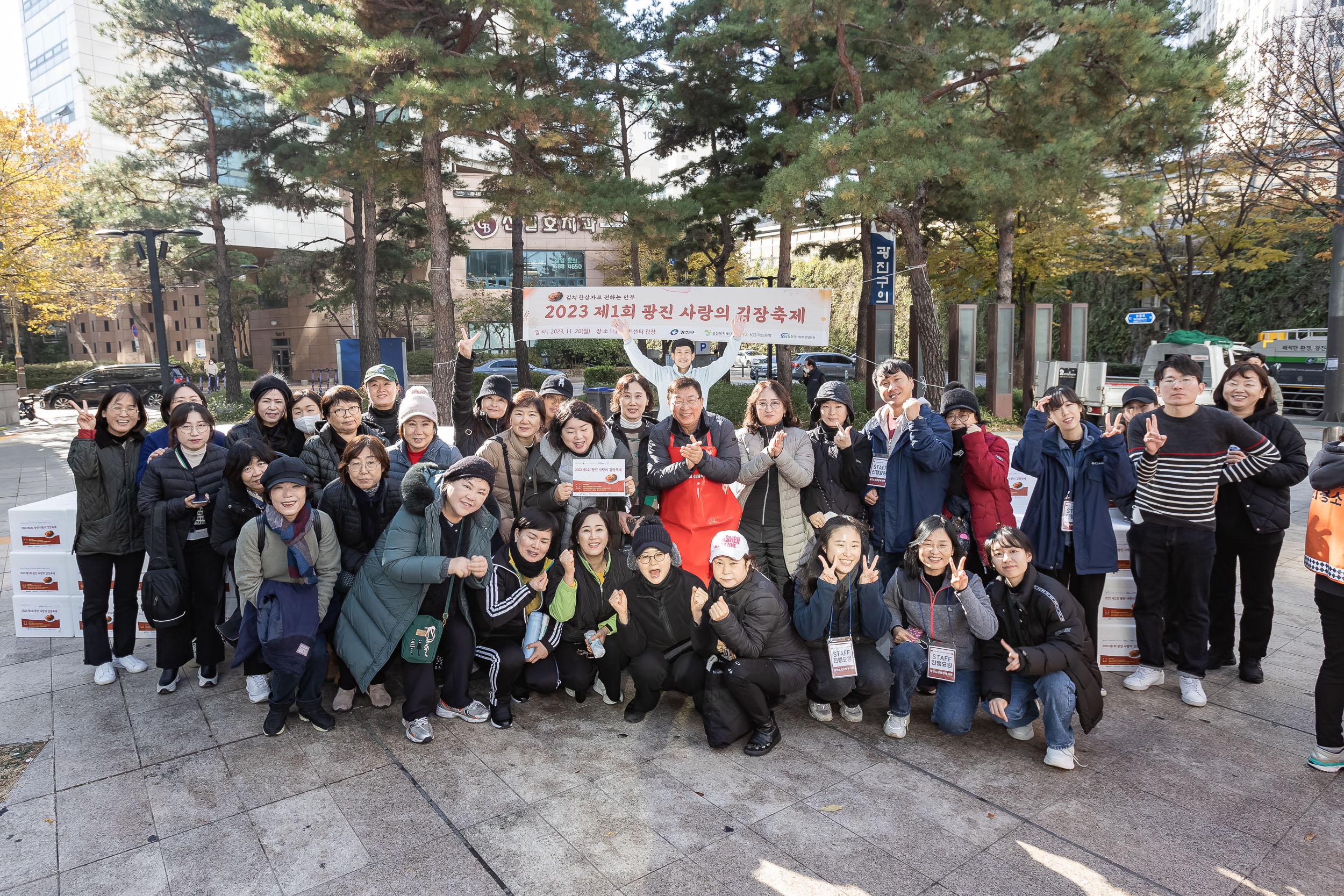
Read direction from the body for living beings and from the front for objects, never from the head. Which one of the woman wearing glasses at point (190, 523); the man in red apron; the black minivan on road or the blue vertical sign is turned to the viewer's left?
the black minivan on road

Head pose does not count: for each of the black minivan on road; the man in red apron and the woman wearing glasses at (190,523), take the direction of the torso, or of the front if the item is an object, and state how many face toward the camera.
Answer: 2

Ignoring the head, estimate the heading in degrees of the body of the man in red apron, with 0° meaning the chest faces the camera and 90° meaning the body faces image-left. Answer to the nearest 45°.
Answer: approximately 0°

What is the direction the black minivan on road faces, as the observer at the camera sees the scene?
facing to the left of the viewer

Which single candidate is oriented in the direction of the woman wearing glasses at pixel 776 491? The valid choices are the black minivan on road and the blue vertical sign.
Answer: the blue vertical sign
